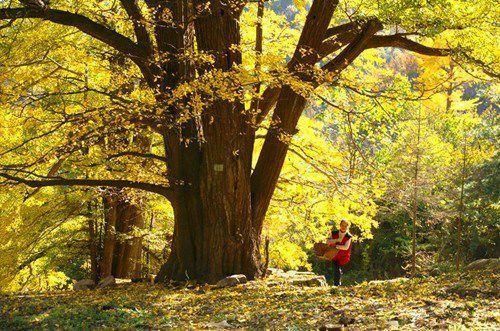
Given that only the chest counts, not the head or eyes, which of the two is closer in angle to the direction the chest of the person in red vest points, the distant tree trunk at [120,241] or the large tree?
the large tree

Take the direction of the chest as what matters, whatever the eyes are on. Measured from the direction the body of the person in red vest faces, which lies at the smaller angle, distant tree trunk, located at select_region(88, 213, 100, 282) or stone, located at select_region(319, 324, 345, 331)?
the stone

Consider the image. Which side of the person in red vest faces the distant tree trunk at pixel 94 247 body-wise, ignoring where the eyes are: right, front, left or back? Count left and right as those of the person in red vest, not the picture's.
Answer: right

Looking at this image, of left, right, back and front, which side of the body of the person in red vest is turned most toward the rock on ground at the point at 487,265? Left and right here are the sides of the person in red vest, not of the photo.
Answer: left

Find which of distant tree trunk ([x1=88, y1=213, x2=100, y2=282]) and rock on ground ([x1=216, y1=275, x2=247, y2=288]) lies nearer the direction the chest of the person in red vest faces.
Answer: the rock on ground

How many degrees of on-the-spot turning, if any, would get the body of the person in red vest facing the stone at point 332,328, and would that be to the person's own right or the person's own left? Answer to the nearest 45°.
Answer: approximately 45° to the person's own left

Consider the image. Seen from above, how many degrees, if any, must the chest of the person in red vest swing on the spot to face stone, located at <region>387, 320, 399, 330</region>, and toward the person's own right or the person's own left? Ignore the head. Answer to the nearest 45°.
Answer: approximately 45° to the person's own left

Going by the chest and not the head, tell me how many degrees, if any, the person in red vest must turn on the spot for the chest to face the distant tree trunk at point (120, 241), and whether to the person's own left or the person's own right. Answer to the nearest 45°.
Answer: approximately 90° to the person's own right
